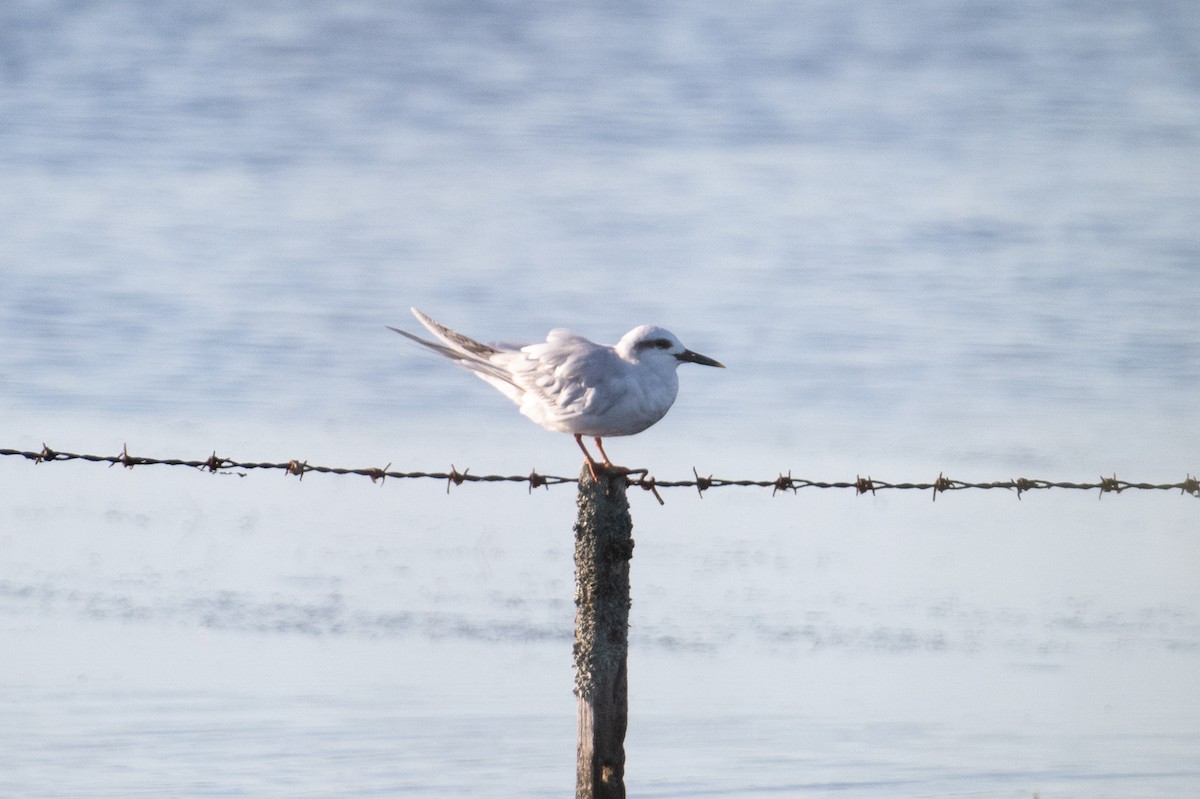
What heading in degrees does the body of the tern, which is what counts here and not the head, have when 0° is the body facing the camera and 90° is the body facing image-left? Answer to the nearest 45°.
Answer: approximately 270°
